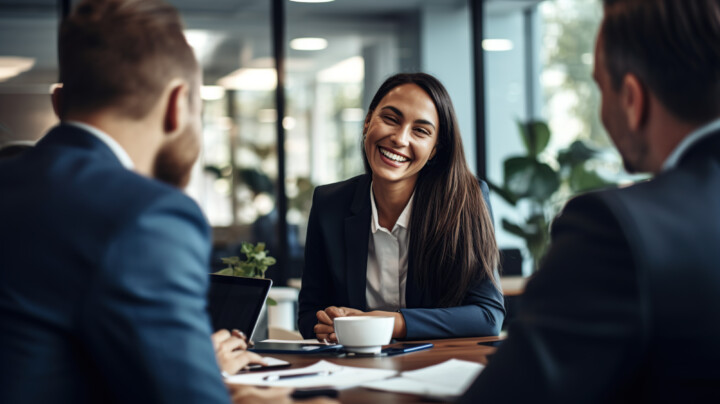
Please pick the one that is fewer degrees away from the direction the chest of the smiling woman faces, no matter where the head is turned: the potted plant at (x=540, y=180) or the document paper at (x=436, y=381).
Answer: the document paper

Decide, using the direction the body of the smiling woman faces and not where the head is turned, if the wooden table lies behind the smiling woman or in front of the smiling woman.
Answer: in front

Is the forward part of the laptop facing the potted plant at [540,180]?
no

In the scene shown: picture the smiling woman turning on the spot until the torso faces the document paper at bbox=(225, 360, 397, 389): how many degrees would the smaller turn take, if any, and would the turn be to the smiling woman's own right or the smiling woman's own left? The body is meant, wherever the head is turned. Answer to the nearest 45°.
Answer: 0° — they already face it

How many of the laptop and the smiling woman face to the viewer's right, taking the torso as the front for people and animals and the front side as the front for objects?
0

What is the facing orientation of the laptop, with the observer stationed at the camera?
facing the viewer and to the left of the viewer

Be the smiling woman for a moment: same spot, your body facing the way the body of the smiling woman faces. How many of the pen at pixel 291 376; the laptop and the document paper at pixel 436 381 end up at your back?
0

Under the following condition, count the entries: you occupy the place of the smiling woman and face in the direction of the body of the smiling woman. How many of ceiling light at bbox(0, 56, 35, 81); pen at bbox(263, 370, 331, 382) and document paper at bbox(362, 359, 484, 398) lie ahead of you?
2

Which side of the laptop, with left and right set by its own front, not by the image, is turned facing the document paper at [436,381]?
left

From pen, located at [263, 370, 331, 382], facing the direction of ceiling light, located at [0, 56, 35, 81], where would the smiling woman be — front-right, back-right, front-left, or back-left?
front-right

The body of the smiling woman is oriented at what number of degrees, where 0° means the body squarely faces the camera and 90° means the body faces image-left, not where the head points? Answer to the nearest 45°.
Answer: approximately 0°
